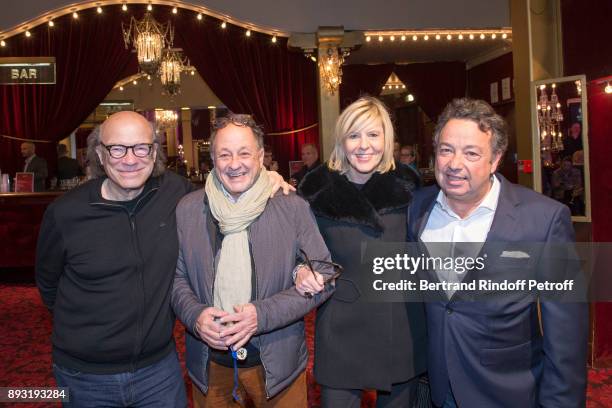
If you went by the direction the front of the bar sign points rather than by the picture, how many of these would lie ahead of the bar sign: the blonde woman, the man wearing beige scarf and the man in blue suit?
3

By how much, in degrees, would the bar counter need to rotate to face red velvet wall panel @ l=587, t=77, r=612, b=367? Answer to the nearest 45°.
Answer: approximately 45° to its left

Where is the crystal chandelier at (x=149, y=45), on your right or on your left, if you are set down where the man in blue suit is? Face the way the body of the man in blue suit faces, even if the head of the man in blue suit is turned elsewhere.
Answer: on your right

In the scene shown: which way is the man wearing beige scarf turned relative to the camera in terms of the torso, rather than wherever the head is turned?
toward the camera

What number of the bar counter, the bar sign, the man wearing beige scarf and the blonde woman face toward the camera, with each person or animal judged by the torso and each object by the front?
4

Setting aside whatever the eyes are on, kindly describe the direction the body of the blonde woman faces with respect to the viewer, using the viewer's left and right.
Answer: facing the viewer

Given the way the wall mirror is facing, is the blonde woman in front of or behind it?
in front

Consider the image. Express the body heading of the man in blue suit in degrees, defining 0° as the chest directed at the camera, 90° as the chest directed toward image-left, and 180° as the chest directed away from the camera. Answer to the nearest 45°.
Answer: approximately 45°

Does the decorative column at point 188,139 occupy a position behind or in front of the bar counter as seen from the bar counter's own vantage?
behind

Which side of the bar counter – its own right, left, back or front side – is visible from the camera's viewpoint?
front

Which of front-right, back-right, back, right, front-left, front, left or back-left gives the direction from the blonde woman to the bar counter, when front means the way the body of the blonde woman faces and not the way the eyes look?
back-right

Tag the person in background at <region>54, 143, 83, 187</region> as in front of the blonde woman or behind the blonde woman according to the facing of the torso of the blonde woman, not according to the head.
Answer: behind

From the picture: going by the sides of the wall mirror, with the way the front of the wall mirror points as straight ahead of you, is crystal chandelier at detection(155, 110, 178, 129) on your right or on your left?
on your right
